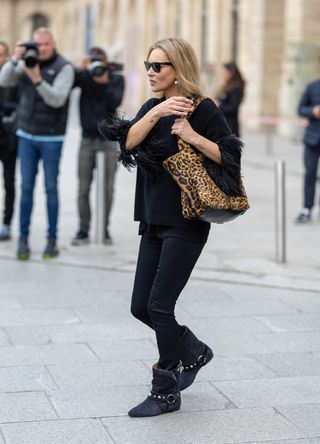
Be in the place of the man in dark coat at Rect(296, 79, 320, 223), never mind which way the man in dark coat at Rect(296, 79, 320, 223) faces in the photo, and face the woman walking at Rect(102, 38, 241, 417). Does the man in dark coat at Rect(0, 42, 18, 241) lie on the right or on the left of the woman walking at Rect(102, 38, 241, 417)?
right

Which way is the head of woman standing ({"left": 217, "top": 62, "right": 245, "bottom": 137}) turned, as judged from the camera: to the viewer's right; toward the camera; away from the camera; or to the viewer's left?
to the viewer's left

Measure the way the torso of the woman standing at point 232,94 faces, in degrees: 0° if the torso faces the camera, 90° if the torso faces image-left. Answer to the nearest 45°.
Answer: approximately 90°

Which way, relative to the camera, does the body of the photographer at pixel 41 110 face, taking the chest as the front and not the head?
toward the camera

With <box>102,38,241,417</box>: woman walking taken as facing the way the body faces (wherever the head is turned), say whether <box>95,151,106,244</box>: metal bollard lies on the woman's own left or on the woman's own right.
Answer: on the woman's own right

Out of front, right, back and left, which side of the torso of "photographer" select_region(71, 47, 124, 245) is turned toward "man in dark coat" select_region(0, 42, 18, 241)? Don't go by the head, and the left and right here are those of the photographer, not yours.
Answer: right

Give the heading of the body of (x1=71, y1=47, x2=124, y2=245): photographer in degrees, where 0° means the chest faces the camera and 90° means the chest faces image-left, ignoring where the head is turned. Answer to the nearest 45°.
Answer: approximately 0°

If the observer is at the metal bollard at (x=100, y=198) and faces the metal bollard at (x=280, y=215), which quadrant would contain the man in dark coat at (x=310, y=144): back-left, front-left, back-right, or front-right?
front-left

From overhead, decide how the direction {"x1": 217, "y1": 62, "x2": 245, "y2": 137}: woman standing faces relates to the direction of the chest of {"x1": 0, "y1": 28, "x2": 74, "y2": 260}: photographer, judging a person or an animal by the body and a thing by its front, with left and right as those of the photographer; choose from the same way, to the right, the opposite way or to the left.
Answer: to the right

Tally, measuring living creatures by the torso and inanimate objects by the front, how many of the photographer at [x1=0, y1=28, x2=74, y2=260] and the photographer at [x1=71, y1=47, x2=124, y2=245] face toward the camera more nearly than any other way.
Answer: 2
